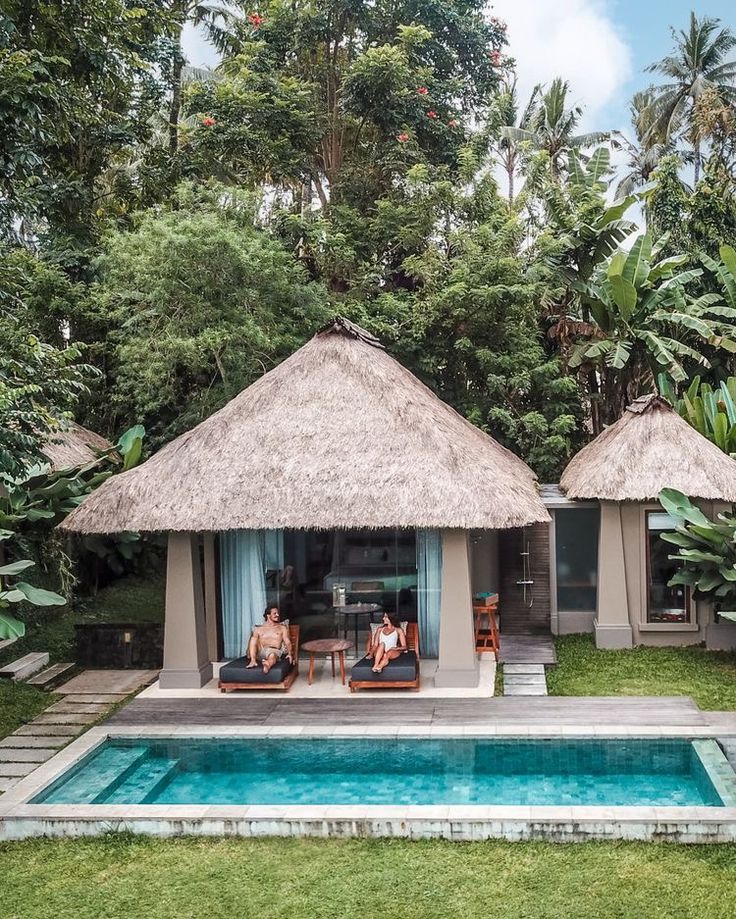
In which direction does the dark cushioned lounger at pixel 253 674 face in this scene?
toward the camera

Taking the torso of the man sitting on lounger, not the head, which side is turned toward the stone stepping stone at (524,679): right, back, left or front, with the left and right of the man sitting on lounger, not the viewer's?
left

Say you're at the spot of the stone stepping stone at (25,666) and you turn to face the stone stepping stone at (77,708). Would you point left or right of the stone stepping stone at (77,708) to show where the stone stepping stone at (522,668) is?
left

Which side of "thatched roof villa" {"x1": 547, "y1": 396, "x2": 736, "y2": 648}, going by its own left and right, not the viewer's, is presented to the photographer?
front

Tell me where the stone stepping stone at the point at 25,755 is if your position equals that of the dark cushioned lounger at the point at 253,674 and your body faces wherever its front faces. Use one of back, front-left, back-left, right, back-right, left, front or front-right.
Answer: front-right

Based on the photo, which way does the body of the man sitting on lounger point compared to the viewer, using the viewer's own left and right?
facing the viewer

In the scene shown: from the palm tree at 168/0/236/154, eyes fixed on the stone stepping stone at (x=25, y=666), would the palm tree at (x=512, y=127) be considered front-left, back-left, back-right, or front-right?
back-left

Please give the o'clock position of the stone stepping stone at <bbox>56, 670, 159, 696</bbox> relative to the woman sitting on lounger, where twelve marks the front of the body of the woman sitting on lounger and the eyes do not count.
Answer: The stone stepping stone is roughly at 2 o'clock from the woman sitting on lounger.

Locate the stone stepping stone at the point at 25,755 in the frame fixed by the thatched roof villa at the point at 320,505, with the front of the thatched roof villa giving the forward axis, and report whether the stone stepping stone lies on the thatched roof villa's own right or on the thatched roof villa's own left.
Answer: on the thatched roof villa's own right

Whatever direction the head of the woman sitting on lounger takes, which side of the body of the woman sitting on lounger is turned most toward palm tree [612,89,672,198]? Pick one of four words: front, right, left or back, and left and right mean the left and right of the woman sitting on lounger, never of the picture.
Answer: back

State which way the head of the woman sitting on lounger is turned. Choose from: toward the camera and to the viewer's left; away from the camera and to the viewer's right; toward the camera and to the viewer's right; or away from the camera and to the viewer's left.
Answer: toward the camera and to the viewer's left

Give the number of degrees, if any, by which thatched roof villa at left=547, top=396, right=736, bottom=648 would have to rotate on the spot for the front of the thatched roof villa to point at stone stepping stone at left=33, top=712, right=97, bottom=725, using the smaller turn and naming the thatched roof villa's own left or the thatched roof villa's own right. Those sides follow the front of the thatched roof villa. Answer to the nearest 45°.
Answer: approximately 45° to the thatched roof villa's own right

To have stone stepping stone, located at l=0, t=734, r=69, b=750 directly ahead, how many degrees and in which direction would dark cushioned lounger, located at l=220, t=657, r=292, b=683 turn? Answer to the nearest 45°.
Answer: approximately 45° to its right
